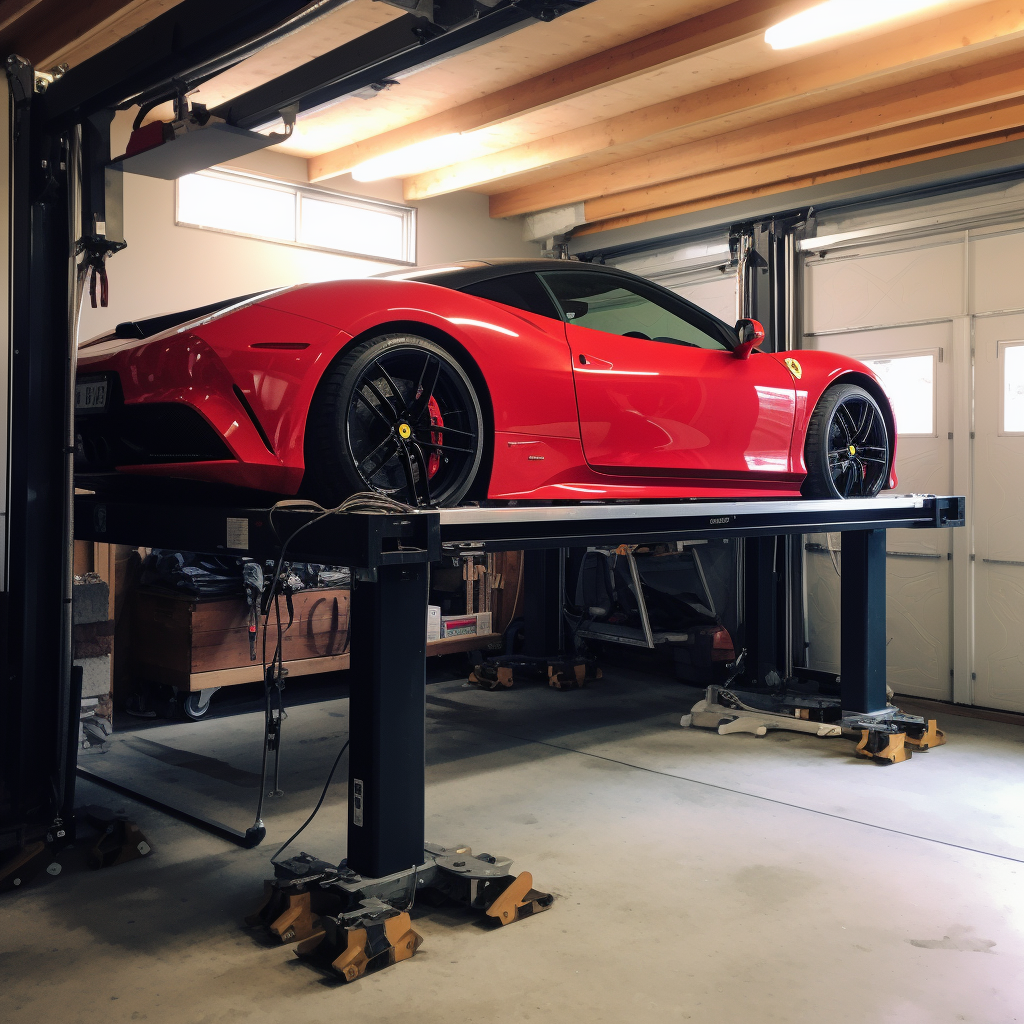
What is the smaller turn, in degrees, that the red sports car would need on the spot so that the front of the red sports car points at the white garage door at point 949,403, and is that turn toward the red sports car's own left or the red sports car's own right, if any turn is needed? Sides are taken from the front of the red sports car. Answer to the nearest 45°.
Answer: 0° — it already faces it

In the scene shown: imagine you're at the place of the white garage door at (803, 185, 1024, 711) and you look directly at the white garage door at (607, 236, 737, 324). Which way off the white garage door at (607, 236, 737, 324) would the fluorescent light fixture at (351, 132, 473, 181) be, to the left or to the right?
left

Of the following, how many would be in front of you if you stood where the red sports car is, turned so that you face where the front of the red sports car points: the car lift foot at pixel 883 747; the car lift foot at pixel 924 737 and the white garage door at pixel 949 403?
3

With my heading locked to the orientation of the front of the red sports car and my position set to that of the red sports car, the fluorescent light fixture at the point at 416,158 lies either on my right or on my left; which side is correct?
on my left

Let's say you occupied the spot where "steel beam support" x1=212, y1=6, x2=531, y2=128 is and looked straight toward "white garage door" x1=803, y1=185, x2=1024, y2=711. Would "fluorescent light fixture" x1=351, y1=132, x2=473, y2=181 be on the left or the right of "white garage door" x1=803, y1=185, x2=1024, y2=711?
left

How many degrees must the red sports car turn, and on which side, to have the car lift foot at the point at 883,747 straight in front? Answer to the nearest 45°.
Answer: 0° — it already faces it

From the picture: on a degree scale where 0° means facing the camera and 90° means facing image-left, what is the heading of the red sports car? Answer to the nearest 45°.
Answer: approximately 225°

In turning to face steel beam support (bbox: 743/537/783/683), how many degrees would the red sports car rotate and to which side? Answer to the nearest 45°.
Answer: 0° — it already faces it
